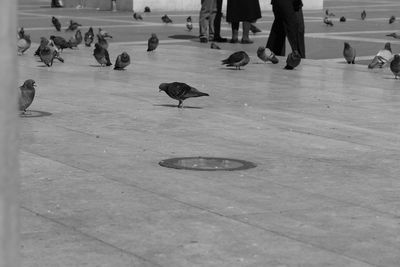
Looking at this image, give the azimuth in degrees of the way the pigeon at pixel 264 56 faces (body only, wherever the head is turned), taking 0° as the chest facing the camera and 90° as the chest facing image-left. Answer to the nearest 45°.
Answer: approximately 90°

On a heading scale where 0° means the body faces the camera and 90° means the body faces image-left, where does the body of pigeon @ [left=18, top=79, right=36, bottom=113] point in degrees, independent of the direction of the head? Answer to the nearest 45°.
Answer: approximately 225°

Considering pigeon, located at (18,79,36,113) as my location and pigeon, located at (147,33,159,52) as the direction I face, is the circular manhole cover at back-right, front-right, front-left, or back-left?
back-right

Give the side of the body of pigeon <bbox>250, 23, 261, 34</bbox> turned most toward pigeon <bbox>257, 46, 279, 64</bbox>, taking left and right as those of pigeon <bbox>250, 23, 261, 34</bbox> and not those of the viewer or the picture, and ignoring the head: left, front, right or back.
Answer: left

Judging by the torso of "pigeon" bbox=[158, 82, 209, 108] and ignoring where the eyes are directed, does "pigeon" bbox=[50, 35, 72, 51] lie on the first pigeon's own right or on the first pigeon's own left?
on the first pigeon's own right

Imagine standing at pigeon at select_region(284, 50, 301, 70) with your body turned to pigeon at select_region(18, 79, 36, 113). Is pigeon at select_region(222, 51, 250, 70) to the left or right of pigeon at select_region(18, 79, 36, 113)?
right

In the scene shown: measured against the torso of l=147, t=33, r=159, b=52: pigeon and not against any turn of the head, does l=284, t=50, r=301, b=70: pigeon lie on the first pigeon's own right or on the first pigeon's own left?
on the first pigeon's own right
